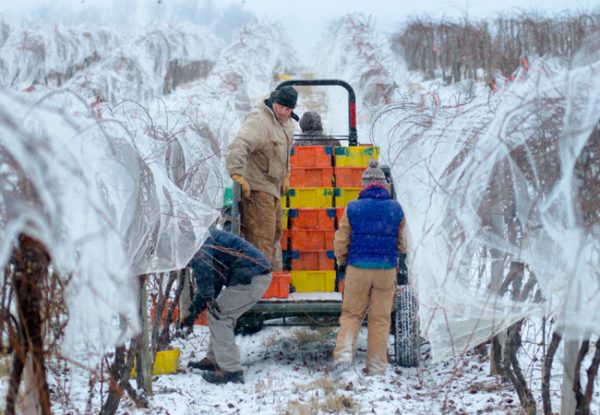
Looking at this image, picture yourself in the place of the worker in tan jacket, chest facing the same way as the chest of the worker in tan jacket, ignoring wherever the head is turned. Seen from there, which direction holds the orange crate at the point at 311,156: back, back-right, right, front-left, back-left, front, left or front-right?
left

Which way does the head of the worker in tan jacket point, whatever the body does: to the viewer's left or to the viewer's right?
to the viewer's right

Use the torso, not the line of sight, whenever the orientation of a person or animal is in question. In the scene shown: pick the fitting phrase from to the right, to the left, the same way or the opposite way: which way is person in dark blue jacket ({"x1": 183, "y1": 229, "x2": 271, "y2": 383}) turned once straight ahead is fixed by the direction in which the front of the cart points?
to the left

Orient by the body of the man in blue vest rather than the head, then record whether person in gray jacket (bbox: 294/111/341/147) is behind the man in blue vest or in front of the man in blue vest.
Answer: in front

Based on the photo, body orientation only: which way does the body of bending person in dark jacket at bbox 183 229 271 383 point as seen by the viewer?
to the viewer's left

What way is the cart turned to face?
away from the camera

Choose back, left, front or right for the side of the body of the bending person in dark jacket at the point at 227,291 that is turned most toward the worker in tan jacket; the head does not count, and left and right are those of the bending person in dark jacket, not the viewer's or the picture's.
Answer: right

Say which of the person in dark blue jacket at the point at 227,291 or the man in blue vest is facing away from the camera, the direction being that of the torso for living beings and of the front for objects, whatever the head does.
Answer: the man in blue vest

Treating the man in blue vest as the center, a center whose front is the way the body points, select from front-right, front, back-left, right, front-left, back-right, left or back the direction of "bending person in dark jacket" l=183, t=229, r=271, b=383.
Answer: left

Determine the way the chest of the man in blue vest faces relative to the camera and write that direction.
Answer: away from the camera

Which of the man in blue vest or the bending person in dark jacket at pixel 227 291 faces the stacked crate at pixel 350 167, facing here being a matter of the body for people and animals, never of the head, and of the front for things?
the man in blue vest
